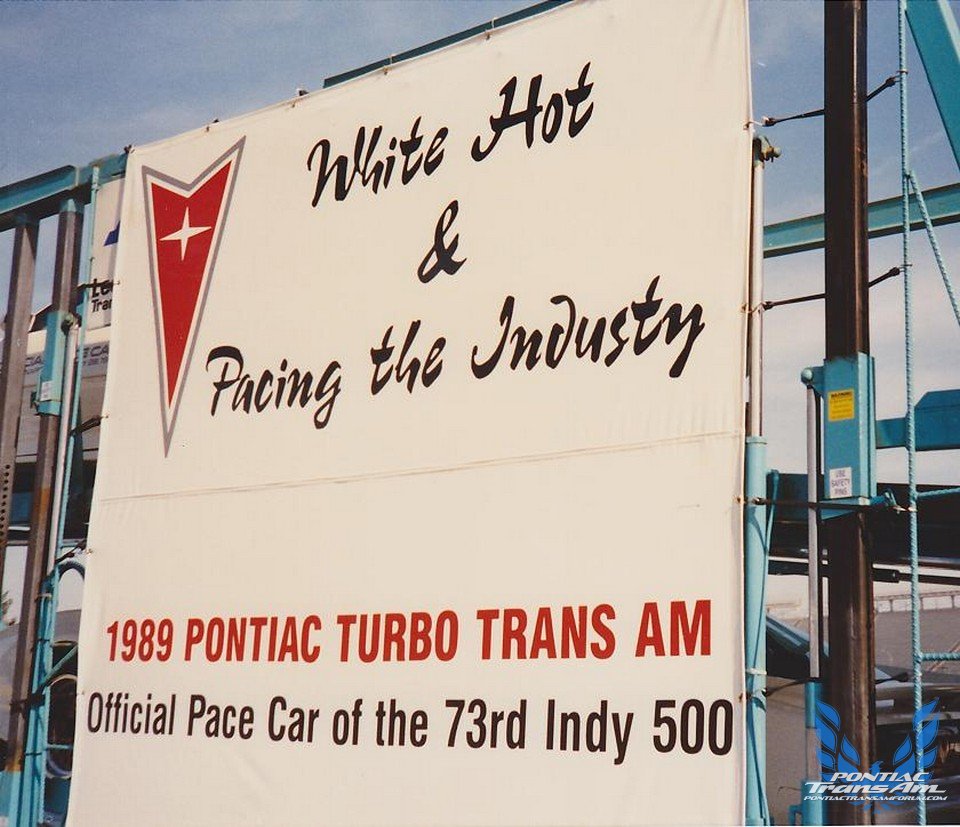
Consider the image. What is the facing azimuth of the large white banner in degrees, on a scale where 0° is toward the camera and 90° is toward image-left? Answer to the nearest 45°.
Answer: approximately 45°

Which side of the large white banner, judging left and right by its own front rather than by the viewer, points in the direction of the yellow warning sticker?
left

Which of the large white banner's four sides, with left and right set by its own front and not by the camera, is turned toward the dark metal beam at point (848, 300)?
left

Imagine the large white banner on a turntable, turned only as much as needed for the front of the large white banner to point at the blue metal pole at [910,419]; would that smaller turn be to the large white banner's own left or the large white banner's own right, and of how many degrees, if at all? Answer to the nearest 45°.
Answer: approximately 90° to the large white banner's own left

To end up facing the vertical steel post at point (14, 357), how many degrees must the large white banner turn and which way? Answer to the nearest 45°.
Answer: approximately 90° to its right
